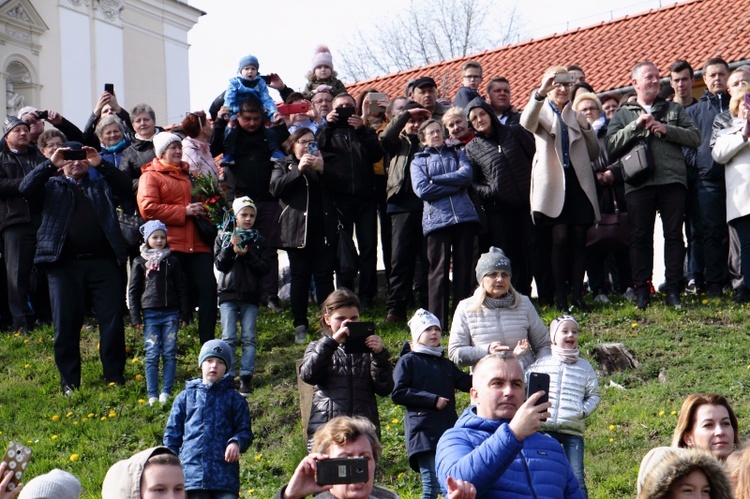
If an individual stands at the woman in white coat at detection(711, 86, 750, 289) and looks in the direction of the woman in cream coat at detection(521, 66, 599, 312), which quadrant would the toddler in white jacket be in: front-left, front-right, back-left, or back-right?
front-left

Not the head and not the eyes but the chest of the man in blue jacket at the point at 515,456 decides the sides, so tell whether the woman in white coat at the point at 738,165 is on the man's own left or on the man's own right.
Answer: on the man's own left

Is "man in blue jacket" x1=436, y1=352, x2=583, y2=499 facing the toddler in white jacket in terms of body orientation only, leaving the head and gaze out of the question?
no

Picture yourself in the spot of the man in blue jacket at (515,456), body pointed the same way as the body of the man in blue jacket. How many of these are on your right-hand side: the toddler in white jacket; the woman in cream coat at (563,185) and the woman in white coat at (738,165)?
0

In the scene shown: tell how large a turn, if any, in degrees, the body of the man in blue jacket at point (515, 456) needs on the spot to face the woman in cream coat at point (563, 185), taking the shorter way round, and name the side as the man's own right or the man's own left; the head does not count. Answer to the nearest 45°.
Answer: approximately 135° to the man's own left

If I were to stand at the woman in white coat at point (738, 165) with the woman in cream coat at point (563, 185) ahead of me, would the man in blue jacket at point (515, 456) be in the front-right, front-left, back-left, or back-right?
front-left

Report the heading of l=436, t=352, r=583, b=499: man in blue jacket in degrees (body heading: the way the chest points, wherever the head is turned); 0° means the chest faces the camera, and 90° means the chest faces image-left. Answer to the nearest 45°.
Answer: approximately 315°

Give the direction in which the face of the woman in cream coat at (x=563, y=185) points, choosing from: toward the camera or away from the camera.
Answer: toward the camera

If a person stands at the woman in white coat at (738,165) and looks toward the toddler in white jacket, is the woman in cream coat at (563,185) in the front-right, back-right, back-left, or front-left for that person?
front-right
